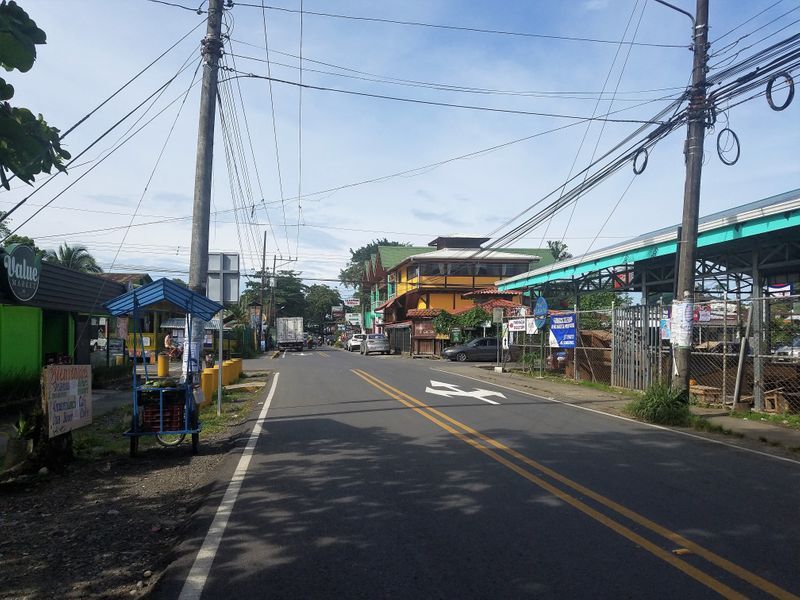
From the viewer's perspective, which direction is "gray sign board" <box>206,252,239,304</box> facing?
away from the camera

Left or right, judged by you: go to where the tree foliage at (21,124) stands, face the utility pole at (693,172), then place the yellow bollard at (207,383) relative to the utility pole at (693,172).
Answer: left

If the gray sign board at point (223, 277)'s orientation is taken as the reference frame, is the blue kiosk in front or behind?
behind

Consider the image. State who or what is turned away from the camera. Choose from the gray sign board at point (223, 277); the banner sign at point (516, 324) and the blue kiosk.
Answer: the gray sign board

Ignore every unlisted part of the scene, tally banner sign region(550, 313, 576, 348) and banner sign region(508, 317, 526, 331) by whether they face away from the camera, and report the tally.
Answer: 0

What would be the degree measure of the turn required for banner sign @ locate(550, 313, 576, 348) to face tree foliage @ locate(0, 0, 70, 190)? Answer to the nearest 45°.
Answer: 0° — it already faces it

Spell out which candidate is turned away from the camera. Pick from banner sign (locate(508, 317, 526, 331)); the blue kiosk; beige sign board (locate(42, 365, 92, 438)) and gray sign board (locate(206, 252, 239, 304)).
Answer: gray sign board (locate(206, 252, 239, 304))

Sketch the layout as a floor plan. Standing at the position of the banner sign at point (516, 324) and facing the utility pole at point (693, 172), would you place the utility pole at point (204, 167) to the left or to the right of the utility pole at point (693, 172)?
right
